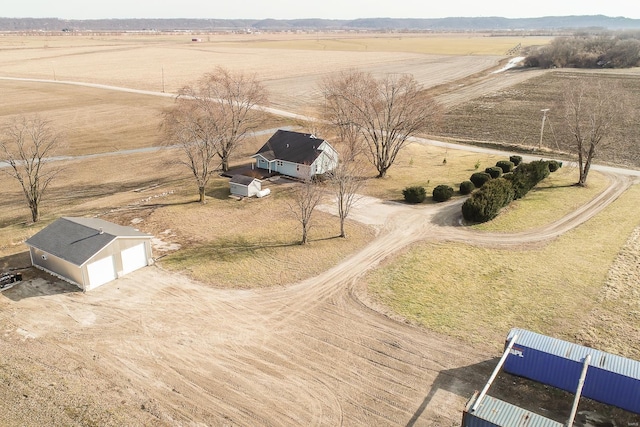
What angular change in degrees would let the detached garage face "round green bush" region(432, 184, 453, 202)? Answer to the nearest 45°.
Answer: approximately 45° to its left

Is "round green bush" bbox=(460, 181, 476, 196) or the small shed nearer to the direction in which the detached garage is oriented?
the round green bush

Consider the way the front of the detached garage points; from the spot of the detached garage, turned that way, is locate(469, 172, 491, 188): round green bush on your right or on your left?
on your left

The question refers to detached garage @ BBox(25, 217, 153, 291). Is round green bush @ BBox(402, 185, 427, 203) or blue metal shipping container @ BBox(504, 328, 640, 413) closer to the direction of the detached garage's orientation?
the blue metal shipping container

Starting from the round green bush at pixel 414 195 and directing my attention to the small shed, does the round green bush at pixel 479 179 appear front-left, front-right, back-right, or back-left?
back-right

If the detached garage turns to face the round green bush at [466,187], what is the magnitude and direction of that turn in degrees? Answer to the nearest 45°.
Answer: approximately 45° to its left

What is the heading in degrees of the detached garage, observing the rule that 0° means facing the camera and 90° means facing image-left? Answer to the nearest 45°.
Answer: approximately 315°

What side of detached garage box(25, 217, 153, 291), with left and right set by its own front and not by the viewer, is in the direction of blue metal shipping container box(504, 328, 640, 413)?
front

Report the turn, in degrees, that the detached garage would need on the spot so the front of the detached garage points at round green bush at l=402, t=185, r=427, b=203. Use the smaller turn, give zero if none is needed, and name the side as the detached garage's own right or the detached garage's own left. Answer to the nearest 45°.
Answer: approximately 45° to the detached garage's own left
